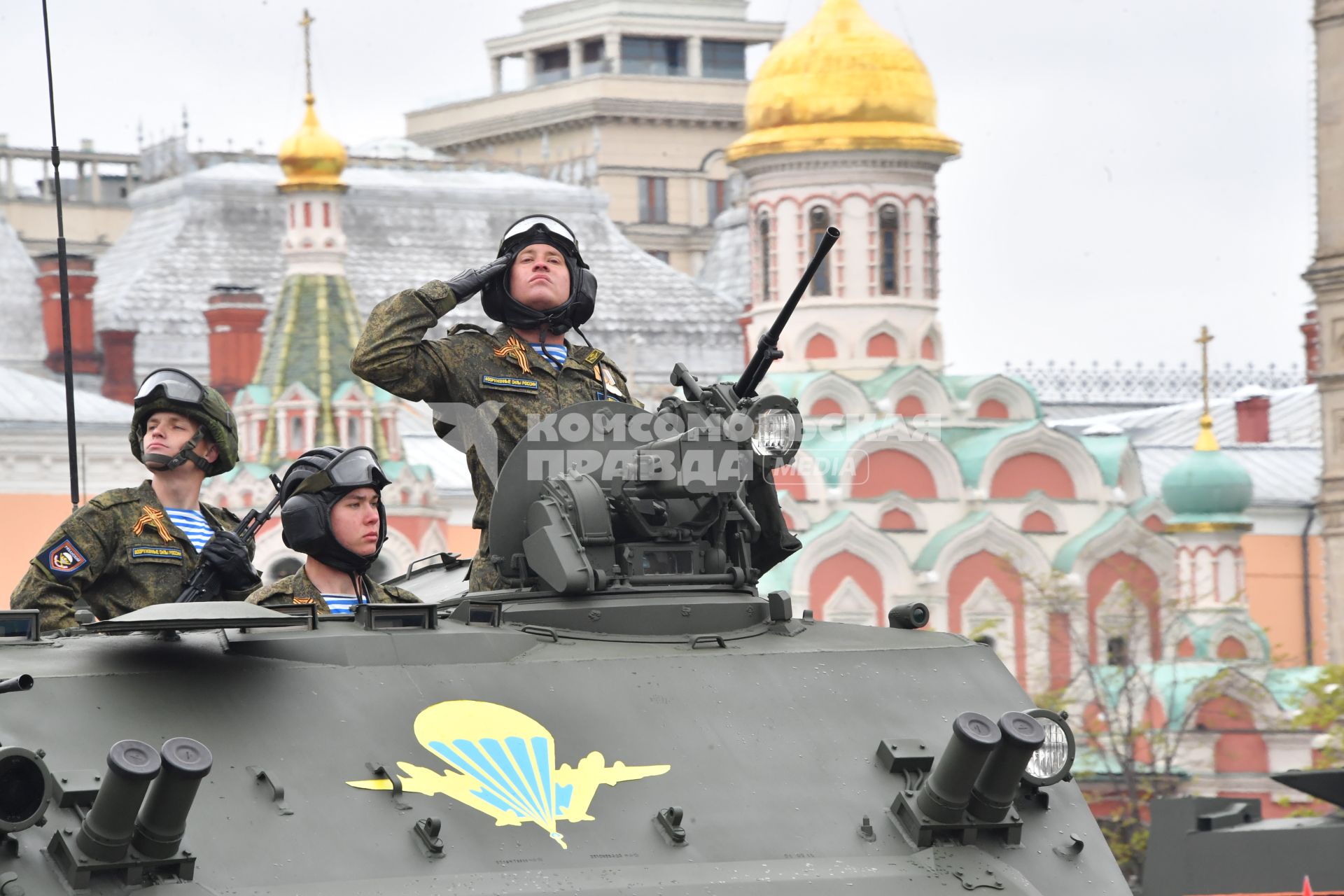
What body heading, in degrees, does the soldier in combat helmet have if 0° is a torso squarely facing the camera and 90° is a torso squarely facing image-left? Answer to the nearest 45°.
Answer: approximately 315°

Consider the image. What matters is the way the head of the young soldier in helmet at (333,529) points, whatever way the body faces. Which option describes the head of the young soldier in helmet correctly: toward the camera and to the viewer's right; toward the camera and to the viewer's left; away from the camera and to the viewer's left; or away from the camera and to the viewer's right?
toward the camera and to the viewer's right

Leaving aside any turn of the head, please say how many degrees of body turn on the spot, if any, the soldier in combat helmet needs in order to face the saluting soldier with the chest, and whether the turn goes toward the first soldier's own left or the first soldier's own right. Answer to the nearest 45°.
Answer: approximately 45° to the first soldier's own left

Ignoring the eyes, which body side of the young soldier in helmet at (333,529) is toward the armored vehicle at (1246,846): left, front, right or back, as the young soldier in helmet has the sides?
left
